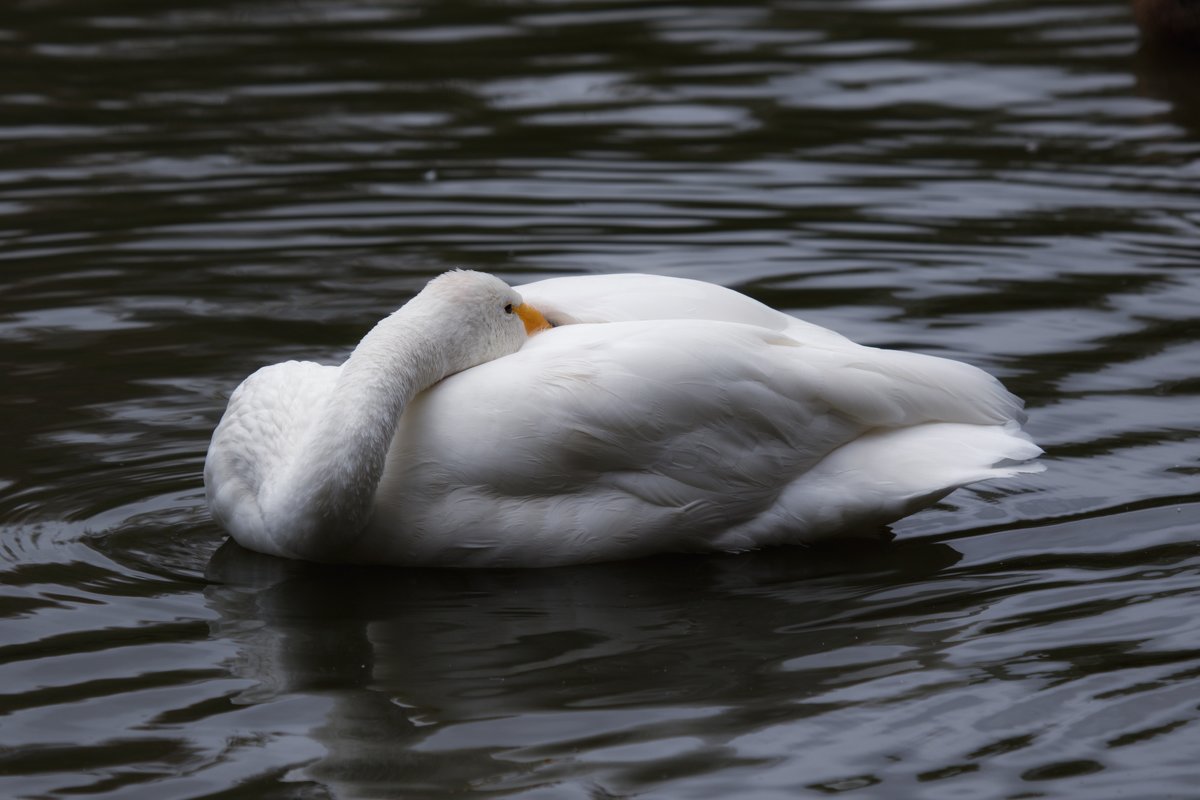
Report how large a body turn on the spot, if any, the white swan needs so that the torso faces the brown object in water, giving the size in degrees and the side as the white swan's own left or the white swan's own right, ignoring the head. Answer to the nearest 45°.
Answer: approximately 135° to the white swan's own right

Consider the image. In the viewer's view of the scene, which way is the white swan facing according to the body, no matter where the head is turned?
to the viewer's left
